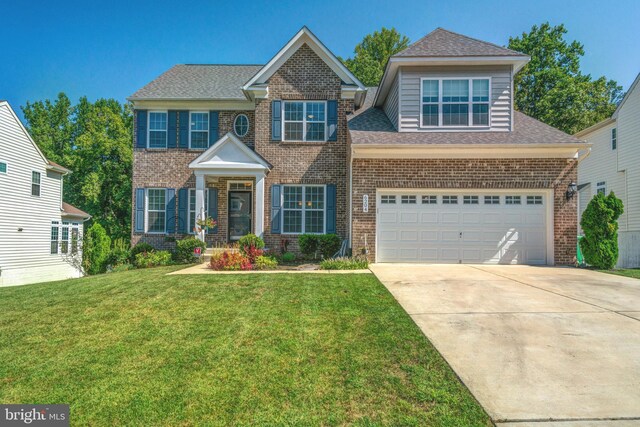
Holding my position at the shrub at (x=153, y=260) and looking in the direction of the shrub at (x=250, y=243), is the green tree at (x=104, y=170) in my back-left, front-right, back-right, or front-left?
back-left

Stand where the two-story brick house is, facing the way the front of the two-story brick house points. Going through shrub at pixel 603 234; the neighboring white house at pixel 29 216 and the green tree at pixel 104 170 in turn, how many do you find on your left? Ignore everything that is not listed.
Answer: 1

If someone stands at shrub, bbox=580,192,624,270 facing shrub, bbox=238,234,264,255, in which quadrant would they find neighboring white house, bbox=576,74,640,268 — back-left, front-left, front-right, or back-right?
back-right

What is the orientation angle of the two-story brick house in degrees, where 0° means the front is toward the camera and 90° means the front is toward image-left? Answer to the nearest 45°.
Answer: approximately 0°

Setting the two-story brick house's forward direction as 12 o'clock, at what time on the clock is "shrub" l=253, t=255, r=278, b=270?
The shrub is roughly at 2 o'clock from the two-story brick house.

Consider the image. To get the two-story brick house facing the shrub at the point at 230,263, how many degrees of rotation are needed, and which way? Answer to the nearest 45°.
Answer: approximately 45° to its right

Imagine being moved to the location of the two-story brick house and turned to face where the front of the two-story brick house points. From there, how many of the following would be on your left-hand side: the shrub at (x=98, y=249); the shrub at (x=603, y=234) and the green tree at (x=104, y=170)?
1

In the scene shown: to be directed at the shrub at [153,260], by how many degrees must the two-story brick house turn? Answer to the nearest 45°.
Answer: approximately 90° to its right

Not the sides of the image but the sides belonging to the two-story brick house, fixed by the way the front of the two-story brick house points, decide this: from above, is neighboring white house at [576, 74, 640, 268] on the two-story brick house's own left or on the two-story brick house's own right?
on the two-story brick house's own left

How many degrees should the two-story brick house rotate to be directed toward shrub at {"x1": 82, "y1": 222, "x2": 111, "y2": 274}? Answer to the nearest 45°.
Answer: approximately 90° to its right
